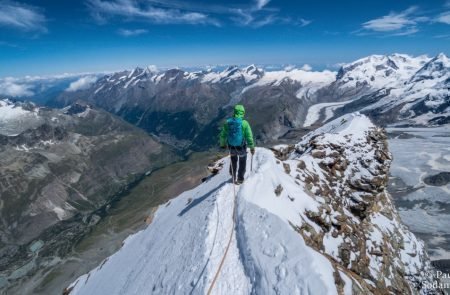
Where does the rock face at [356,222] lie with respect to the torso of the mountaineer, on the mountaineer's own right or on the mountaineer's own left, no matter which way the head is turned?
on the mountaineer's own right

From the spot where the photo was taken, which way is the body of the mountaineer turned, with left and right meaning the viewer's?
facing away from the viewer
